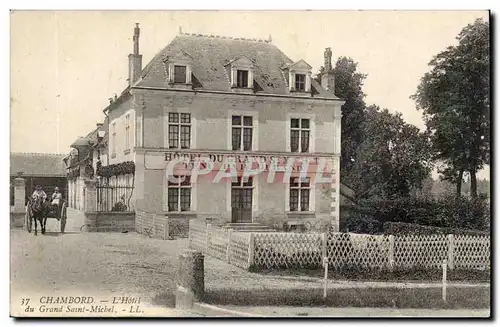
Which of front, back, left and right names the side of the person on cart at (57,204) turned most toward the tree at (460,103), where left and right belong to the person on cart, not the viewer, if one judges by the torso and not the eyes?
left

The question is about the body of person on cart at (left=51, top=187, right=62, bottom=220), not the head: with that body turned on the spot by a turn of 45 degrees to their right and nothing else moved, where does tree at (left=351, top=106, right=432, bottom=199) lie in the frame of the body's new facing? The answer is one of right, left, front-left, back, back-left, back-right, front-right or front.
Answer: back-left

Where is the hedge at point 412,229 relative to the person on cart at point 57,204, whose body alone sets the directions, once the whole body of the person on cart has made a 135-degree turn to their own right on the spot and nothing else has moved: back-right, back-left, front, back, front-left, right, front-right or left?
back-right

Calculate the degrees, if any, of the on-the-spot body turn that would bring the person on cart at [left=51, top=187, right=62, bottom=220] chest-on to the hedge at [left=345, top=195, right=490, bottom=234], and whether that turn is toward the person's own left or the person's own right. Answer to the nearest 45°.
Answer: approximately 90° to the person's own left
